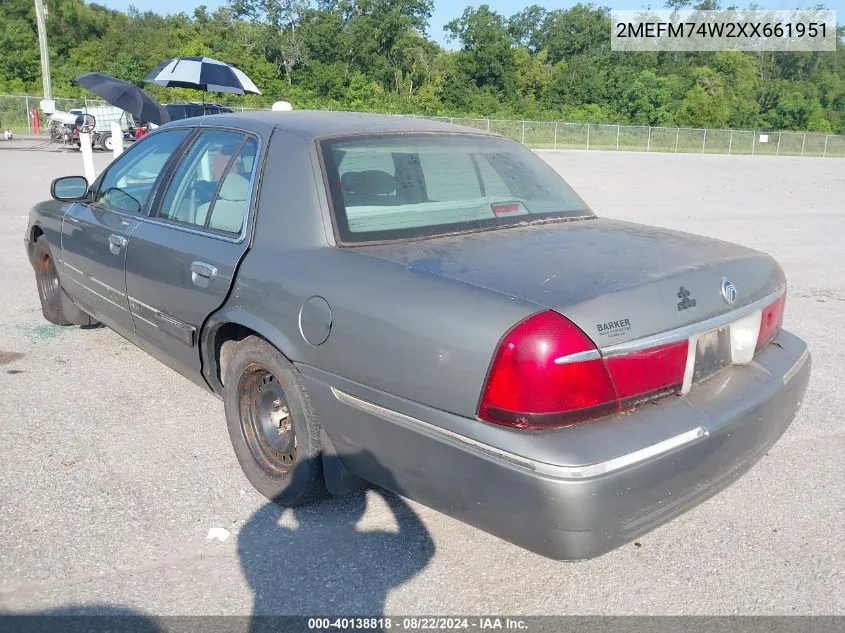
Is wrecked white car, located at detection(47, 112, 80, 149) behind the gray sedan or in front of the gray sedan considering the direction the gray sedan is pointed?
in front

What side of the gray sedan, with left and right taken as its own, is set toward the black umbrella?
front

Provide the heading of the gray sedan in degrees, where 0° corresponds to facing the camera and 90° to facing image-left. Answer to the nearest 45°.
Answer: approximately 135°
